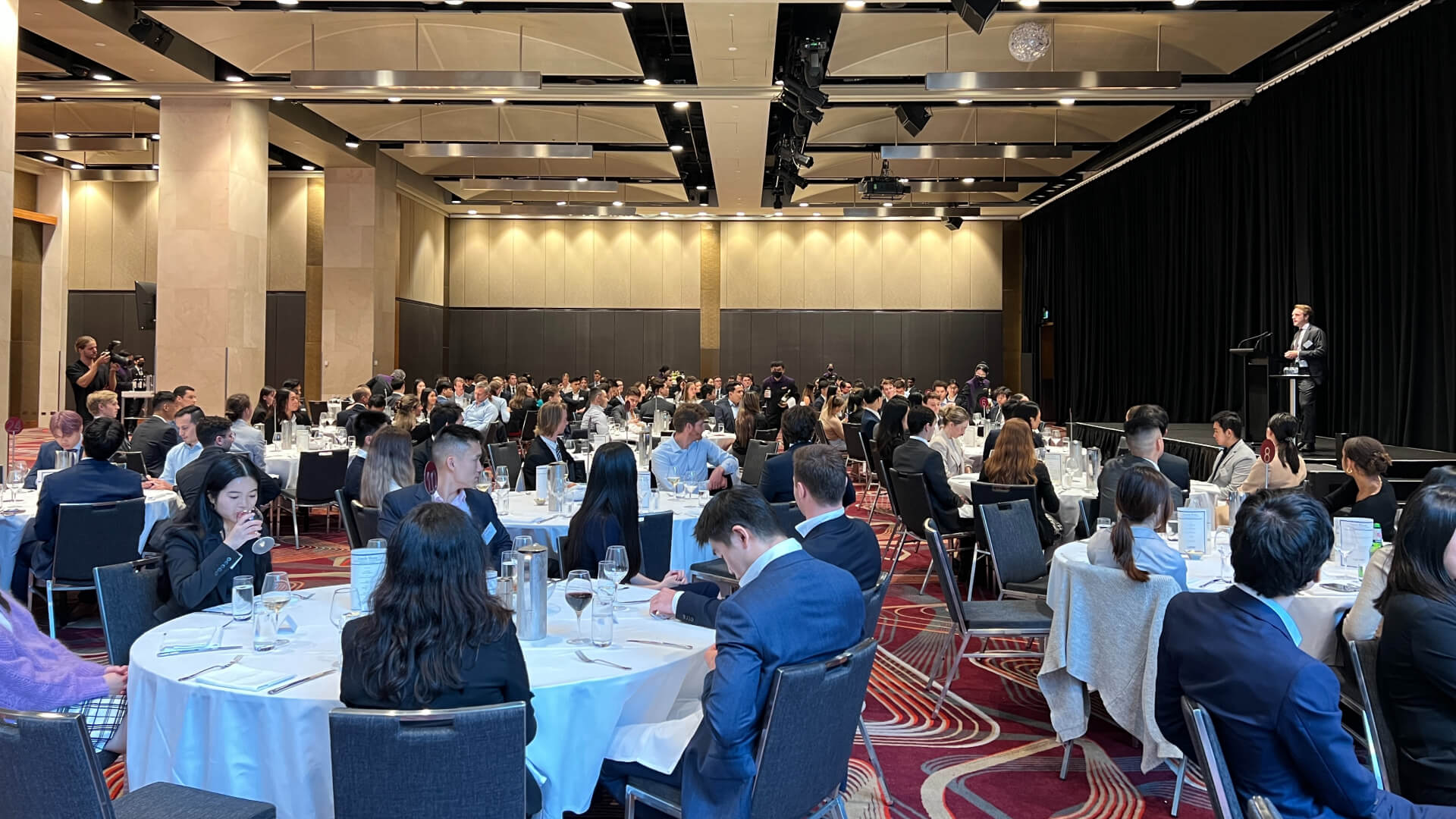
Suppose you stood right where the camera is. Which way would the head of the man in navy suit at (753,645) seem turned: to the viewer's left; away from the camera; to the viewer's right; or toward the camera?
to the viewer's left

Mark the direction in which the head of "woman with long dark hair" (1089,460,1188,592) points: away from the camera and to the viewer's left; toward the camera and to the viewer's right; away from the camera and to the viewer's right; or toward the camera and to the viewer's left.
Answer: away from the camera and to the viewer's right

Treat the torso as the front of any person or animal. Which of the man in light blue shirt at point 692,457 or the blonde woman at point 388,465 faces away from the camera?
the blonde woman

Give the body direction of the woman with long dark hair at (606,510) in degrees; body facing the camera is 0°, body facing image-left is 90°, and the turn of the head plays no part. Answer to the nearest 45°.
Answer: approximately 225°

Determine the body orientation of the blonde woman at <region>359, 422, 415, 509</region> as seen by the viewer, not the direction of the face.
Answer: away from the camera

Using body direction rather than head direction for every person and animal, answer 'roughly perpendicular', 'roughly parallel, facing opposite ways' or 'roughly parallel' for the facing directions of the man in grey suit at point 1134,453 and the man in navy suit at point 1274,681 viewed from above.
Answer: roughly parallel

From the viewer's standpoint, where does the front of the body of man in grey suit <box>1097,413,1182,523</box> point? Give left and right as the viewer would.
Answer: facing away from the viewer and to the right of the viewer

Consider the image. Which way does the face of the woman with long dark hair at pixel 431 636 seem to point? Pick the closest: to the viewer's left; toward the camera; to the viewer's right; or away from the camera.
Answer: away from the camera

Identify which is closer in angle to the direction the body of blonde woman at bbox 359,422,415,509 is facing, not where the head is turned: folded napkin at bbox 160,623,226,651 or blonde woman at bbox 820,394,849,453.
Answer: the blonde woman

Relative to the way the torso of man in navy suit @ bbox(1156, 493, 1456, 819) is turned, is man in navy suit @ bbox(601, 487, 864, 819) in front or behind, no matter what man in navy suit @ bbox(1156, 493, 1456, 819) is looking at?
behind

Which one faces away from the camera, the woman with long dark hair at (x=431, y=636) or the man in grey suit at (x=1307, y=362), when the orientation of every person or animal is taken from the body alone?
the woman with long dark hair

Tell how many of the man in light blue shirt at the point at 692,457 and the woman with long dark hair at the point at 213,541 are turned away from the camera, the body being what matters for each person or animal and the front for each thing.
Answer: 0
